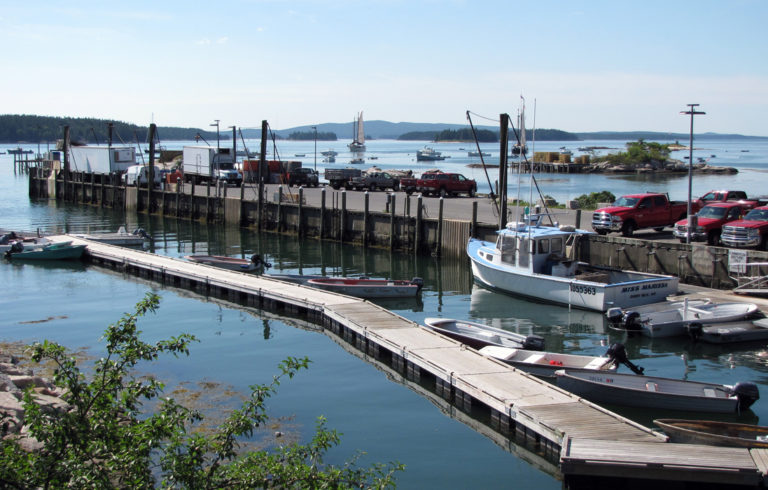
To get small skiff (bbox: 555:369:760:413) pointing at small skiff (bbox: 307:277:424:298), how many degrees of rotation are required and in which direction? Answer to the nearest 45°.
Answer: approximately 45° to its right

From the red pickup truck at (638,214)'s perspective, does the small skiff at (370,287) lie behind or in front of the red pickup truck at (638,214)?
in front

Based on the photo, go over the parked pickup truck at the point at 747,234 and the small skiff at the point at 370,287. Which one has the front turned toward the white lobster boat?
the parked pickup truck

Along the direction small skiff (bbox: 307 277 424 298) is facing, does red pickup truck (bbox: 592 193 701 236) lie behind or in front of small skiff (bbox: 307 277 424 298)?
behind

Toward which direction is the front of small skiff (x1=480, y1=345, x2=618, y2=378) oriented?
to the viewer's left

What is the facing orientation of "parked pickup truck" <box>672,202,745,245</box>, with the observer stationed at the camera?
facing the viewer and to the left of the viewer

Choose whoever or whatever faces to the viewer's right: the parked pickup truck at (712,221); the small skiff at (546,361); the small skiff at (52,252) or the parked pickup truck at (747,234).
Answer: the small skiff at (52,252)

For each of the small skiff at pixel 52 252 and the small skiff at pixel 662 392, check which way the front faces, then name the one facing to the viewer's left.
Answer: the small skiff at pixel 662 392

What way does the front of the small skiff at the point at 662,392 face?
to the viewer's left

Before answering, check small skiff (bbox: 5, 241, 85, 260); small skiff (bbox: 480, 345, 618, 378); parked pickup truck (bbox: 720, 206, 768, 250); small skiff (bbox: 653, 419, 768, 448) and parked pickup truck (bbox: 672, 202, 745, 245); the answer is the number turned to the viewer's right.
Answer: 1

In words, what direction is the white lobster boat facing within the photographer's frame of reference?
facing away from the viewer and to the left of the viewer

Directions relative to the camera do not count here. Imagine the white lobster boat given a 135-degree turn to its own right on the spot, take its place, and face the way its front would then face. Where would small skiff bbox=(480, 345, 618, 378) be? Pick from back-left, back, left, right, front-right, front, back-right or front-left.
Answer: right

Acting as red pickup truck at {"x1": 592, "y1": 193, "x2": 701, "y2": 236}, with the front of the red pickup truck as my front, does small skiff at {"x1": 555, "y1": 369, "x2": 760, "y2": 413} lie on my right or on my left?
on my left

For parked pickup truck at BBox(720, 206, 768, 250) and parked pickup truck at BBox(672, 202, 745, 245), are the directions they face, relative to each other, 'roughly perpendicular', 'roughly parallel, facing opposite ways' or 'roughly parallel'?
roughly parallel

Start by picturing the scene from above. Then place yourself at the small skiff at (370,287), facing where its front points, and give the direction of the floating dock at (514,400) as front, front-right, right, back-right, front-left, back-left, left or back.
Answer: left

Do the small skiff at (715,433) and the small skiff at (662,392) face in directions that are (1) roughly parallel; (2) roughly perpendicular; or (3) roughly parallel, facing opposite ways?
roughly parallel

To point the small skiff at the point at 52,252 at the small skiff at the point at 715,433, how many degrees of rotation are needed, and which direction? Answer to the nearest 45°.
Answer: approximately 90° to its right

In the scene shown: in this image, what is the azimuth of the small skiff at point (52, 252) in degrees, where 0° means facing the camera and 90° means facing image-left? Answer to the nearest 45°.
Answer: approximately 270°

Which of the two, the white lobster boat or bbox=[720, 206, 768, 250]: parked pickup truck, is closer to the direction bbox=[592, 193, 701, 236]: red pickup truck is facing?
the white lobster boat

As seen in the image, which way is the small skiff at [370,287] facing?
to the viewer's left
